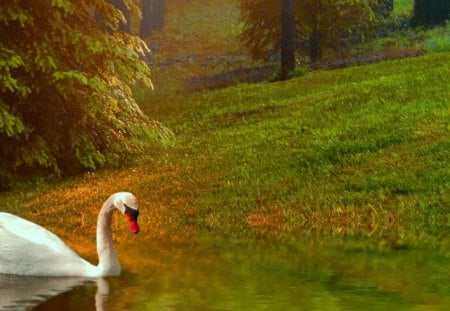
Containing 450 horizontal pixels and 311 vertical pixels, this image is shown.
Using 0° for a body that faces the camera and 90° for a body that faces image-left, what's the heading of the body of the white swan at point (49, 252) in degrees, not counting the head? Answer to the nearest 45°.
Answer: approximately 270°

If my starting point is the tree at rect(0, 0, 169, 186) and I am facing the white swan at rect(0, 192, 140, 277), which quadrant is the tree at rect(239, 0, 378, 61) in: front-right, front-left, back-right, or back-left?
back-left

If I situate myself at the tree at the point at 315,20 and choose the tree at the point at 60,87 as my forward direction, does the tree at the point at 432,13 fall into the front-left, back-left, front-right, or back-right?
back-left
